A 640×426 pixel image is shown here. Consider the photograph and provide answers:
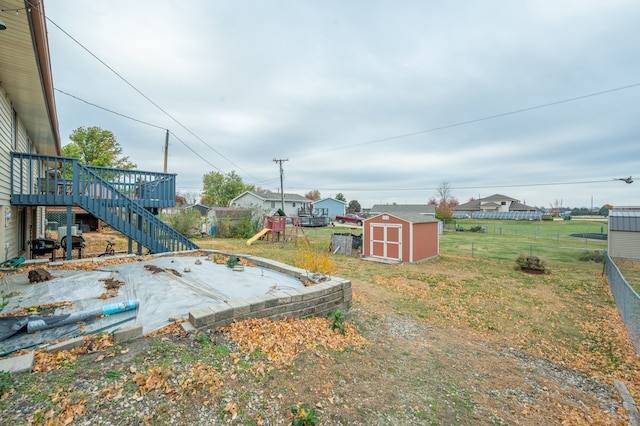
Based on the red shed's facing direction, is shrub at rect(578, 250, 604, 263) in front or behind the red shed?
behind

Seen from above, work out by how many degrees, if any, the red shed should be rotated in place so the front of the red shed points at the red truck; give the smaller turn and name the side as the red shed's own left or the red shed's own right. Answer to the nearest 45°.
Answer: approximately 135° to the red shed's own right

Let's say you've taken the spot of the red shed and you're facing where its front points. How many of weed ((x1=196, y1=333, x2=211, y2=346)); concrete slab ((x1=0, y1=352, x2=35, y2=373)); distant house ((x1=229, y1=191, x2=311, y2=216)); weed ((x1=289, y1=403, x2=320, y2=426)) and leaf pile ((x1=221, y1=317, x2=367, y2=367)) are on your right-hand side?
1

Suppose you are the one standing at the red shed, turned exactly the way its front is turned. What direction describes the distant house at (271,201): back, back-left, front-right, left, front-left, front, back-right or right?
right

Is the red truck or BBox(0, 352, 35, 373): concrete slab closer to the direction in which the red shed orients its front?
the concrete slab

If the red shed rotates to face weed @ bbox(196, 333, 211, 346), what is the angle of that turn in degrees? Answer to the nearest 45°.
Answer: approximately 45° to its left

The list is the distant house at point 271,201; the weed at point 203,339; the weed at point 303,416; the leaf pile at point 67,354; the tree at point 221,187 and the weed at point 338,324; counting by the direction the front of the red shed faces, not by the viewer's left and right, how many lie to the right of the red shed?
2

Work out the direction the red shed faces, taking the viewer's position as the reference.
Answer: facing the viewer and to the left of the viewer

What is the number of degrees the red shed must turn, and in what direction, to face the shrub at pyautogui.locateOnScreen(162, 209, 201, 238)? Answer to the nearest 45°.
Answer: approximately 45° to its right

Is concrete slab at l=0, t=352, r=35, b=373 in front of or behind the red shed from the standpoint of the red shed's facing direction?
in front

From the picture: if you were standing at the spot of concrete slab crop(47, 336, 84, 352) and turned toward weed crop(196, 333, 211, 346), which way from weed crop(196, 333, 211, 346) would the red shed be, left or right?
left

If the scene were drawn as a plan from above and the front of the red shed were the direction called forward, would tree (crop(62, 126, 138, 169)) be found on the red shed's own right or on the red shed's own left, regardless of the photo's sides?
on the red shed's own right

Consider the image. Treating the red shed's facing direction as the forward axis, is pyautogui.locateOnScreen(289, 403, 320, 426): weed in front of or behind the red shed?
in front

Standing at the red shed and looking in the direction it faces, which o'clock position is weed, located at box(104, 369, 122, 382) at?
The weed is roughly at 11 o'clock from the red shed.

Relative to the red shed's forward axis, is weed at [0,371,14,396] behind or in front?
in front
